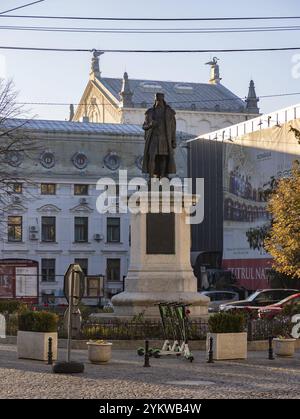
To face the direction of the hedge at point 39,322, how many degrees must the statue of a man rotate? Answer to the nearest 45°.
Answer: approximately 45° to its right

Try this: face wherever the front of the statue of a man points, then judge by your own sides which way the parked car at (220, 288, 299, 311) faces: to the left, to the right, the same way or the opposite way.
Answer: to the right

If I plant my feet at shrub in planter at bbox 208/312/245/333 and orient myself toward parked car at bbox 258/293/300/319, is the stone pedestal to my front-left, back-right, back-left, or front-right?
front-left

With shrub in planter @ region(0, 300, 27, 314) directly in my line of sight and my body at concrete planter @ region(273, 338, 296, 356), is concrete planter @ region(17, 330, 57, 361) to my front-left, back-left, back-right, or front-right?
front-left

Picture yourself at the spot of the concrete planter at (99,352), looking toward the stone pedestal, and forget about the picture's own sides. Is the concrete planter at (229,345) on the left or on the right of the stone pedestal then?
right

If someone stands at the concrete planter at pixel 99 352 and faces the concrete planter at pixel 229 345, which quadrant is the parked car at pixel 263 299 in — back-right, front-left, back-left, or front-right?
front-left

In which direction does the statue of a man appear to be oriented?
toward the camera

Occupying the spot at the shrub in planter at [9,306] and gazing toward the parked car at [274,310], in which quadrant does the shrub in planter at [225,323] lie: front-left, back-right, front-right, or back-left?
front-right

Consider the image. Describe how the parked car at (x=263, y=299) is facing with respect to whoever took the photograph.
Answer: facing to the left of the viewer

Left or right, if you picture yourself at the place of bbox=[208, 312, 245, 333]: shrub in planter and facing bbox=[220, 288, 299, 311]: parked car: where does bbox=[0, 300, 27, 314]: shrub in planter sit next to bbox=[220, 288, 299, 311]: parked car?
left

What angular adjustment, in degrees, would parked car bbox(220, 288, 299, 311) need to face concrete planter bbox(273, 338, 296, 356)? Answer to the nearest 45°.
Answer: approximately 90° to its left

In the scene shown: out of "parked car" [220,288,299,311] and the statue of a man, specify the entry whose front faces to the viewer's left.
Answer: the parked car

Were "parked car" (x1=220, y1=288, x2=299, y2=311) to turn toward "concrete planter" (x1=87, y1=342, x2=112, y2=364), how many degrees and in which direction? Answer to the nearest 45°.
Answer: approximately 90° to its left

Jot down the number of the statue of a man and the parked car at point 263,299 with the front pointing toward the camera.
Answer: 1
